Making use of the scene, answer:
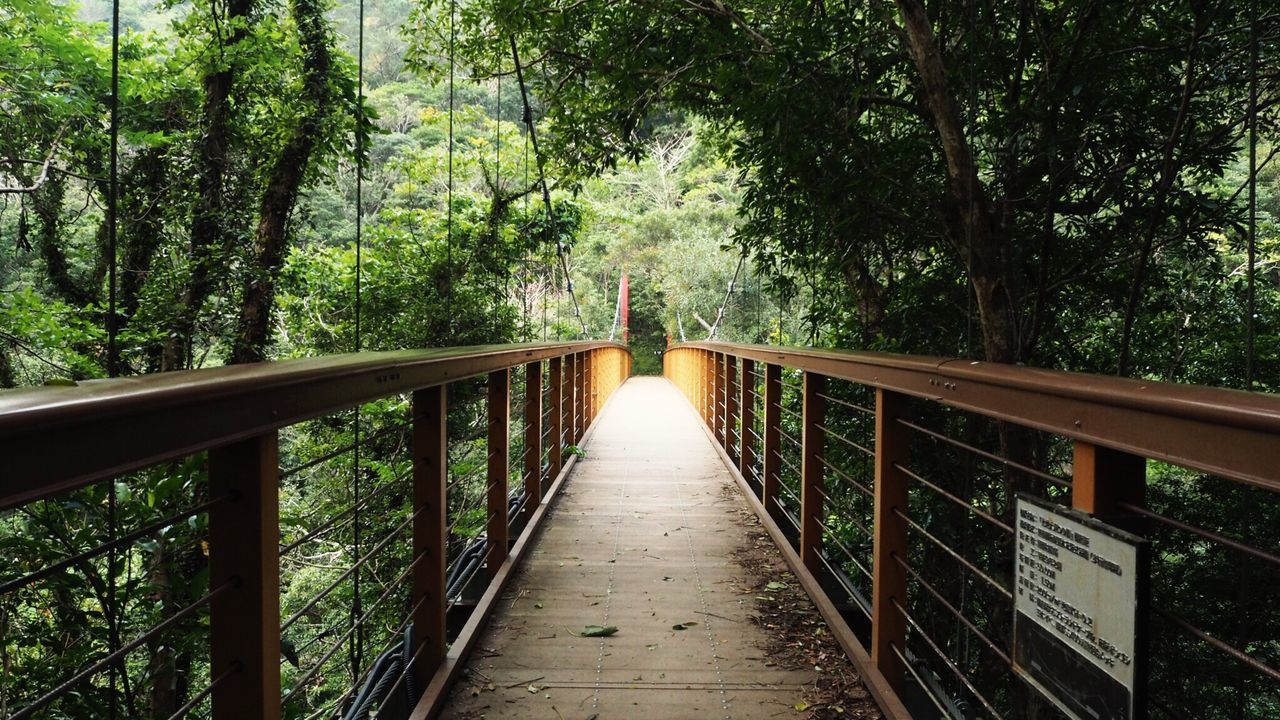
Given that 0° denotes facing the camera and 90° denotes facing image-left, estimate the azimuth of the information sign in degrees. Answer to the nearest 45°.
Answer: approximately 45°
